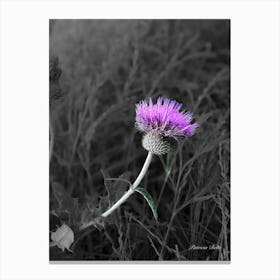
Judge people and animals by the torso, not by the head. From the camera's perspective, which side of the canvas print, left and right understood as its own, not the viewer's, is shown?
front
